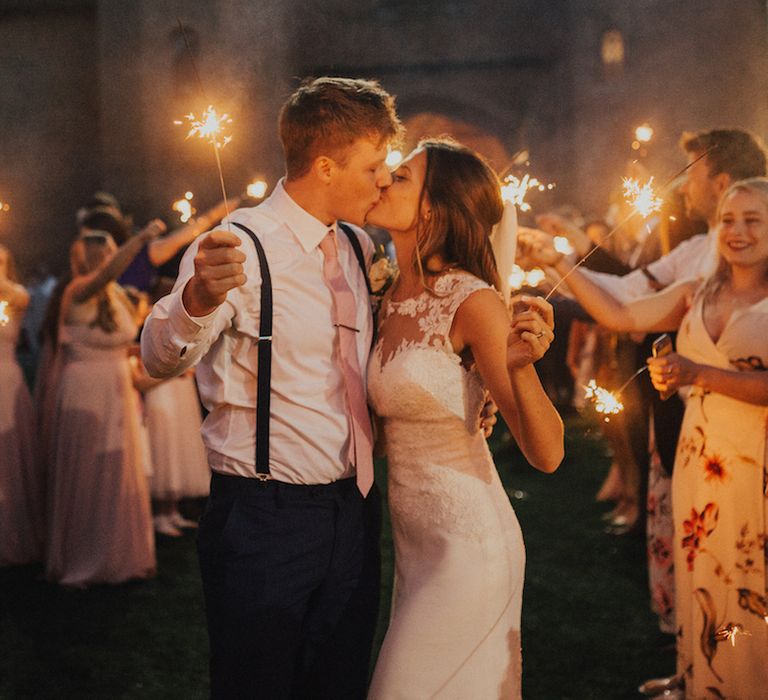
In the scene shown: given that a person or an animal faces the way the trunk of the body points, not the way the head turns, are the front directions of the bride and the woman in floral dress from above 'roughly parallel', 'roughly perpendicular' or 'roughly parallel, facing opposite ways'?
roughly parallel

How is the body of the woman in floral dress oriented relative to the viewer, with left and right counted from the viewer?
facing the viewer and to the left of the viewer

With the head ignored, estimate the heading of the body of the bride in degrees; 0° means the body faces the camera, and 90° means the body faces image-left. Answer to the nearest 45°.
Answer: approximately 45°

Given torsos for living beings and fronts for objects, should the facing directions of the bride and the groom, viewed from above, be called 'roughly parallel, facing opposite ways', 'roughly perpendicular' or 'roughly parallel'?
roughly perpendicular

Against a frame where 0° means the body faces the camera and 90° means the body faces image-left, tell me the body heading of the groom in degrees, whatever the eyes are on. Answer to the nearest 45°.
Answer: approximately 315°

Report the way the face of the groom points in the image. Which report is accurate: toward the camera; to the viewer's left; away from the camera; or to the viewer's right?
to the viewer's right

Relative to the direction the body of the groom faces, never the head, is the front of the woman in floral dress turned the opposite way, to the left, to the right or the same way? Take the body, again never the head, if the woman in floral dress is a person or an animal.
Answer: to the right

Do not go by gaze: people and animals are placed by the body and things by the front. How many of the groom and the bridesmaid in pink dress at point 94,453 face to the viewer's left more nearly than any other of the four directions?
0

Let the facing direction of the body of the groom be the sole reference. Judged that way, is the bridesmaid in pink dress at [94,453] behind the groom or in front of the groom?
behind

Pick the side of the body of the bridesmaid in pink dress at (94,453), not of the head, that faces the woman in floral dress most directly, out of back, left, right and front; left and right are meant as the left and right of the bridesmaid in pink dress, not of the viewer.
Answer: front

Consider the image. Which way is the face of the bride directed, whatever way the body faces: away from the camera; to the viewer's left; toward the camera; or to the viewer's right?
to the viewer's left
